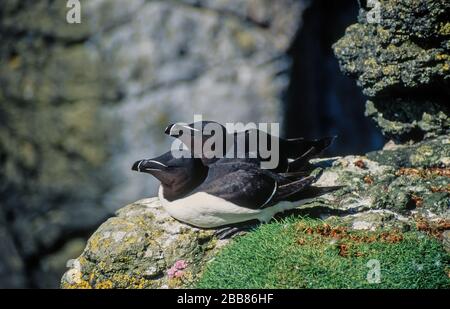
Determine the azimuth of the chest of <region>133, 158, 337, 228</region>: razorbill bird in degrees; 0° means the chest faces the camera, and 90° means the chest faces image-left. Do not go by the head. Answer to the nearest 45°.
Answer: approximately 90°

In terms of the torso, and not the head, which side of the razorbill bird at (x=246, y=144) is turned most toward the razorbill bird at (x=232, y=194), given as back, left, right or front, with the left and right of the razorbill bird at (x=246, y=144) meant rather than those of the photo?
left

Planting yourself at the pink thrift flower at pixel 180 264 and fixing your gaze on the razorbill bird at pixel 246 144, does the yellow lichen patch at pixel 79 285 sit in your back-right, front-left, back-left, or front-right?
back-left

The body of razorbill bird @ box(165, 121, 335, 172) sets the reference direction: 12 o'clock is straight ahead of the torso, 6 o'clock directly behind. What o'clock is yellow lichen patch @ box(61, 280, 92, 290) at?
The yellow lichen patch is roughly at 11 o'clock from the razorbill bird.

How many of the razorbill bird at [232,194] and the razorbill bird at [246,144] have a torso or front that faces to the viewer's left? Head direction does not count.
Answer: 2

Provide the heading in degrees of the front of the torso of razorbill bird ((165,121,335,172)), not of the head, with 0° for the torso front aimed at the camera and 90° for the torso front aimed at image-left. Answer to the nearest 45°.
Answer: approximately 90°
